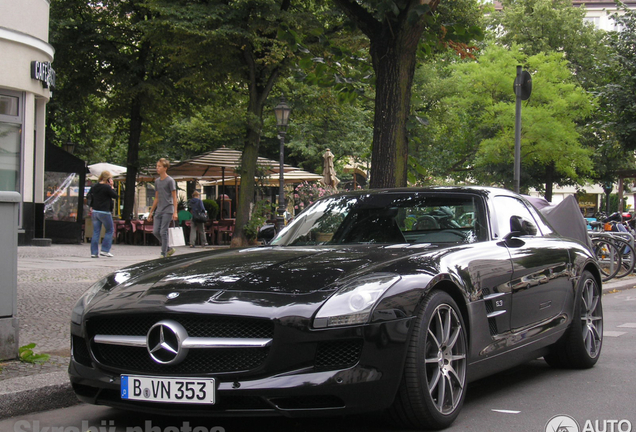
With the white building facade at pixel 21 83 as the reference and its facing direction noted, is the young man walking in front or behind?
in front

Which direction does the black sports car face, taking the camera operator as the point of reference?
facing the viewer and to the left of the viewer

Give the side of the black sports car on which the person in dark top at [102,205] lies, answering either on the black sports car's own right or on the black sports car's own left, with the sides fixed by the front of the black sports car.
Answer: on the black sports car's own right

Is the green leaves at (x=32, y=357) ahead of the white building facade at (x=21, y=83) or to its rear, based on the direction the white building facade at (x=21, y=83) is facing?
ahead

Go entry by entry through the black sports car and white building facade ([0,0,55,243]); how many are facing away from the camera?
0

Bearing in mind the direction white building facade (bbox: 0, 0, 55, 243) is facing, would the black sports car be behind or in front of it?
in front

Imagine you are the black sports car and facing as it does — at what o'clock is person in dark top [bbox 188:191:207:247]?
The person in dark top is roughly at 4 o'clock from the black sports car.

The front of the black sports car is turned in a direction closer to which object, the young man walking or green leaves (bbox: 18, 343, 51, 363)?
the green leaves

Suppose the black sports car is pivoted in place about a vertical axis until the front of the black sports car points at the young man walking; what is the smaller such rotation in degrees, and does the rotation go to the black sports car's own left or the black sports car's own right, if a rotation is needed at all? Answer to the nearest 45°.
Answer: approximately 135° to the black sports car's own right

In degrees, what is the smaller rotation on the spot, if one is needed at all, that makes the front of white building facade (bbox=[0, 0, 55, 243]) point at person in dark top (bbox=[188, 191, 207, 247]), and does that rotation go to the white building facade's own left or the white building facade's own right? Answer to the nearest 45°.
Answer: approximately 90° to the white building facade's own left
